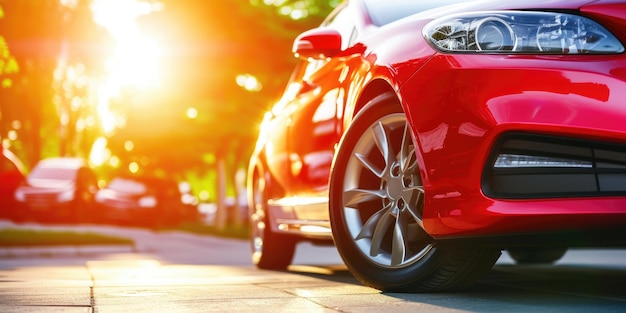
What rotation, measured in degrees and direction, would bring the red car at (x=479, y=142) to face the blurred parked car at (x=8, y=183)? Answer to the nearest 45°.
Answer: approximately 180°

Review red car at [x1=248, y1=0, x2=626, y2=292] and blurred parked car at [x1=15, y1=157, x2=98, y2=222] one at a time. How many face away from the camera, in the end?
0

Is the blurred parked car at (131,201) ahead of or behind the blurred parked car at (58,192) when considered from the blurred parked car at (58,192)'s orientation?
behind

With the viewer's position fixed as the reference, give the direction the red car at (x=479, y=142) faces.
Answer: facing the viewer and to the right of the viewer

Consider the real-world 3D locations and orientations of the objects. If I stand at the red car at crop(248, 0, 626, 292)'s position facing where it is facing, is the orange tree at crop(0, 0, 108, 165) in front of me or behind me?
behind

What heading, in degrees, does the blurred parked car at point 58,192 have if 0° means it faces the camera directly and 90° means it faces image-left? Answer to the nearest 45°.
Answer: approximately 45°

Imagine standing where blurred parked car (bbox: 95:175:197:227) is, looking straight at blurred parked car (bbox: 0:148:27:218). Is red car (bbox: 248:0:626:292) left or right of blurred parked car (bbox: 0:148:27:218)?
left
